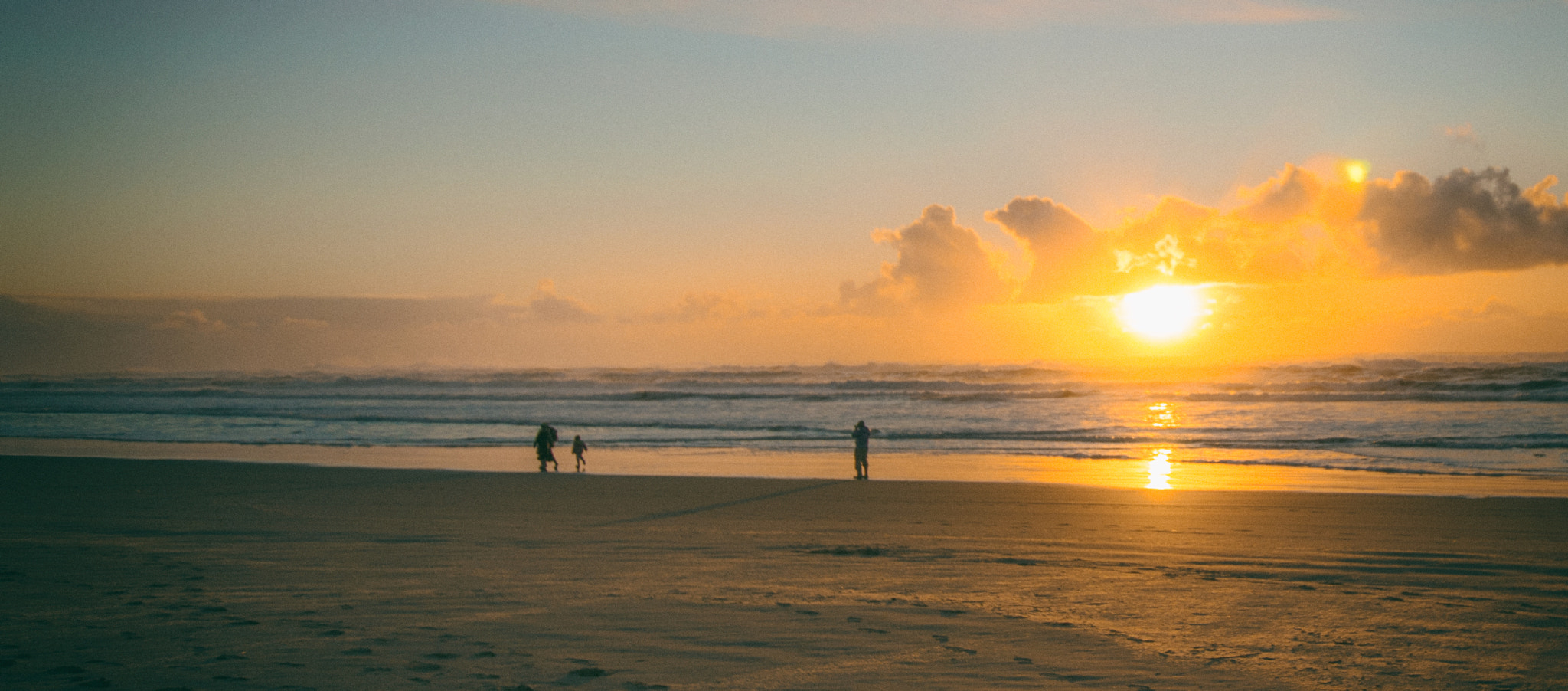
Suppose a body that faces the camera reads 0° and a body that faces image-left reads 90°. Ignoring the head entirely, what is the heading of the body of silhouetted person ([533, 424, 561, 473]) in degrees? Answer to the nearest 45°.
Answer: approximately 90°

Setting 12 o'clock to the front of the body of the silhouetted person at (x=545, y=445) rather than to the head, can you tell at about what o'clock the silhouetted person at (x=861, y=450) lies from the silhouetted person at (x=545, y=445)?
the silhouetted person at (x=861, y=450) is roughly at 7 o'clock from the silhouetted person at (x=545, y=445).
